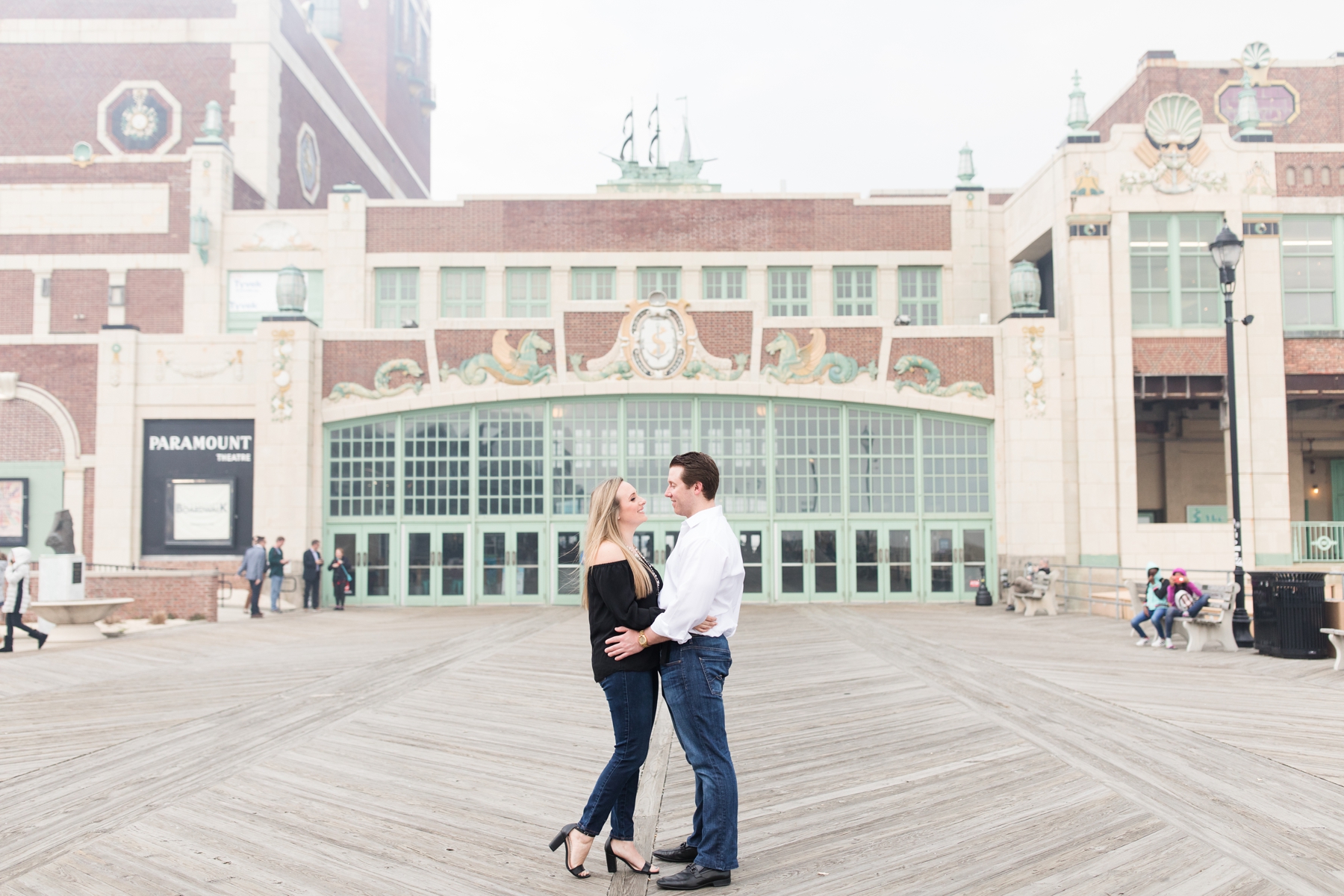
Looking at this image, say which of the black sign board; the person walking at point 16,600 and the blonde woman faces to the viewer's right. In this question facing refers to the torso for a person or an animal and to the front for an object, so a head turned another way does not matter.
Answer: the blonde woman

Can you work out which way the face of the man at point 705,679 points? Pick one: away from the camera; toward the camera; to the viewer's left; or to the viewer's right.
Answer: to the viewer's left

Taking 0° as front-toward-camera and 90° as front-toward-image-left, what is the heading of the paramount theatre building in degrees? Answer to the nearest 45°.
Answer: approximately 0°

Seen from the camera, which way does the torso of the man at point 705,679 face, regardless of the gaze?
to the viewer's left

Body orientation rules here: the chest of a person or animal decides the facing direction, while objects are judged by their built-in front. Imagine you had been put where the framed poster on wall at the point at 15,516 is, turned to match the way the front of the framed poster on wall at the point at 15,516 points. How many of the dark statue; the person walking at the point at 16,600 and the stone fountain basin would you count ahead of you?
3

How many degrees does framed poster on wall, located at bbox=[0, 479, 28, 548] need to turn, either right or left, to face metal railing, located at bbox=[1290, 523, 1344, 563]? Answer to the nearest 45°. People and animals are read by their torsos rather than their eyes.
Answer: approximately 45° to its left

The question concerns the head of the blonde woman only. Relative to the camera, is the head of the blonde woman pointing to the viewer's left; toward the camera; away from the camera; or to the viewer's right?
to the viewer's right

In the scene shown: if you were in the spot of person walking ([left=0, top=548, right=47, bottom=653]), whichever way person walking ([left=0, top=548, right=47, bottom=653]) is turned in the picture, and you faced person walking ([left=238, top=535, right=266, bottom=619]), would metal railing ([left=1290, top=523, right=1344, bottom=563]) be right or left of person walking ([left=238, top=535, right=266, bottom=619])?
right

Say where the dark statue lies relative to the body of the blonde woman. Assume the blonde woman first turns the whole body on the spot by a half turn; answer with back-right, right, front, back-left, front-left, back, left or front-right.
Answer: front-right

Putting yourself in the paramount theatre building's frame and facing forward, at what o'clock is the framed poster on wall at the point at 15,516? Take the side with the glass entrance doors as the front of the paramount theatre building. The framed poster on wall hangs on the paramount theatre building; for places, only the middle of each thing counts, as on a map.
The framed poster on wall is roughly at 3 o'clock from the paramount theatre building.
